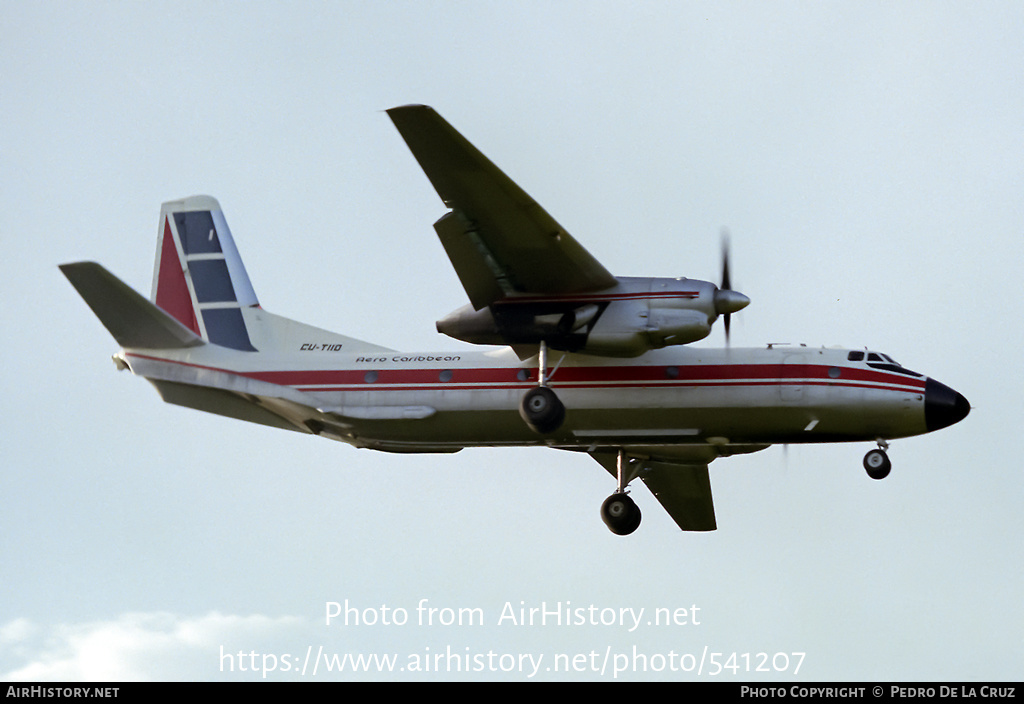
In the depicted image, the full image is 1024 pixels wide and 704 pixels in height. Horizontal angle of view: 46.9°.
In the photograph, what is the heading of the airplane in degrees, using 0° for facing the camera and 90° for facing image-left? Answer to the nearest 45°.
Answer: approximately 270°
